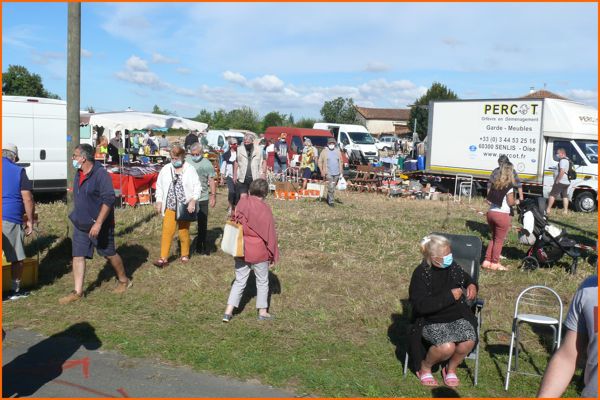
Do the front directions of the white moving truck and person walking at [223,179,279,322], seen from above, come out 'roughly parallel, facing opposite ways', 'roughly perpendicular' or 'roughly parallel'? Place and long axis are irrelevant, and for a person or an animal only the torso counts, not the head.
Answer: roughly perpendicular

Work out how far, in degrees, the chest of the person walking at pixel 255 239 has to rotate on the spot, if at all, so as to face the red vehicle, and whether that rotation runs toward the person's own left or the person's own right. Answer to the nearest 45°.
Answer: approximately 45° to the person's own left

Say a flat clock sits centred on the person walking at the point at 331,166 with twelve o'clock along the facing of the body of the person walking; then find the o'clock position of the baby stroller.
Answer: The baby stroller is roughly at 11 o'clock from the person walking.

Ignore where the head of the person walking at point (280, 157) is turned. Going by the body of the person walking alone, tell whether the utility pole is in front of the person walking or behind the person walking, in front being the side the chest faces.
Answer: in front

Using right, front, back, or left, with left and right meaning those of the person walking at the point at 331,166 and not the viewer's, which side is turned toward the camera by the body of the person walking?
front

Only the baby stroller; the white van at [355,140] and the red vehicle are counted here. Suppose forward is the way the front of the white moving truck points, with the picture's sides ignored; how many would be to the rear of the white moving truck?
2

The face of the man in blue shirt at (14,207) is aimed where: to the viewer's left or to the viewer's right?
to the viewer's right

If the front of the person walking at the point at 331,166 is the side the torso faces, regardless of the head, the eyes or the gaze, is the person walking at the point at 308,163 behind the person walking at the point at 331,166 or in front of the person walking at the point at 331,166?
behind

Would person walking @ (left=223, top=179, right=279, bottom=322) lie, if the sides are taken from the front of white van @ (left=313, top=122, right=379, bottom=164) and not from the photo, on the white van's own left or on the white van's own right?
on the white van's own right

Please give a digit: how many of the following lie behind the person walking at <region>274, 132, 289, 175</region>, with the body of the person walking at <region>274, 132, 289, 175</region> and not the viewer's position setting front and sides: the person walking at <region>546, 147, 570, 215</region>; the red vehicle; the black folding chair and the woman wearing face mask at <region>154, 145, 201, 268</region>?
1

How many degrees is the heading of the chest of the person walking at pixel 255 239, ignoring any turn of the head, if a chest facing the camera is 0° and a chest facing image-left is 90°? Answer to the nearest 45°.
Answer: approximately 225°

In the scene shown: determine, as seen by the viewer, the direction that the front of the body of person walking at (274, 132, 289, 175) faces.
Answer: toward the camera

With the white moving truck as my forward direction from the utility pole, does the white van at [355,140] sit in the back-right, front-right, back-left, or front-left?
front-left

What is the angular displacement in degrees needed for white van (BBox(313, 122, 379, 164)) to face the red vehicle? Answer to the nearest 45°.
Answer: approximately 90° to its right

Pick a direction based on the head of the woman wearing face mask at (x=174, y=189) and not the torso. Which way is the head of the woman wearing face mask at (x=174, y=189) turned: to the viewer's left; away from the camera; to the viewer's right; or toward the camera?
toward the camera

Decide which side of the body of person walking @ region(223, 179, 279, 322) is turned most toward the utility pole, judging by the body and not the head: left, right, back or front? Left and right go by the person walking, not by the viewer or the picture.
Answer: left

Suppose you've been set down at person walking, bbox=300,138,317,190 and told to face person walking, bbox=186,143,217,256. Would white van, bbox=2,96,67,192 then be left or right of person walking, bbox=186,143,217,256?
right
